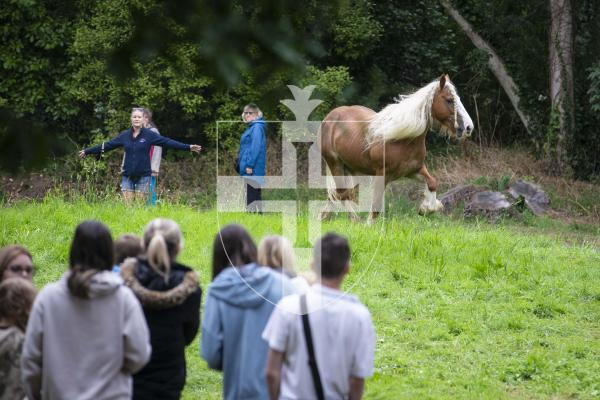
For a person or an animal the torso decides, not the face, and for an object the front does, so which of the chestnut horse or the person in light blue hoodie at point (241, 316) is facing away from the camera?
the person in light blue hoodie

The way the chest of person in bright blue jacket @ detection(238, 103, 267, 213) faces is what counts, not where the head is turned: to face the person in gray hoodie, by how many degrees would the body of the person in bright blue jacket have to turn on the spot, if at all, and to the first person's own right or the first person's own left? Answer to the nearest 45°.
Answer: approximately 45° to the first person's own left

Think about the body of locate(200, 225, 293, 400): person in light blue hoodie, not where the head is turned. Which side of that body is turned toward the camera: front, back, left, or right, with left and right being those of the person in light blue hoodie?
back

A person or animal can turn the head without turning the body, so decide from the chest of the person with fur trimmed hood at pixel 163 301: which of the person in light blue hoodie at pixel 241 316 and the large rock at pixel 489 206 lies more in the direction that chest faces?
the large rock

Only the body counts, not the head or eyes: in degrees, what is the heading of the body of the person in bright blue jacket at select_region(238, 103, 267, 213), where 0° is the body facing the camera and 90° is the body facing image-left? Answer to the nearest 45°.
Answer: approximately 45°

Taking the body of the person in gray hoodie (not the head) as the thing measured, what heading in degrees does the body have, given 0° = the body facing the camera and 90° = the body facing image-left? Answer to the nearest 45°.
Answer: approximately 180°

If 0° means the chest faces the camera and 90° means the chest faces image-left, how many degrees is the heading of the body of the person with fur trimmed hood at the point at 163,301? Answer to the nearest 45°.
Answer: approximately 180°

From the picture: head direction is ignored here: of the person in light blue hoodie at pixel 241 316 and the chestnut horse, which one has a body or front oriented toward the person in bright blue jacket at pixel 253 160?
the person in light blue hoodie at pixel 241 316

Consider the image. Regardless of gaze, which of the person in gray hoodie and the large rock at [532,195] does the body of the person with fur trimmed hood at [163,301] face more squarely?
the large rock

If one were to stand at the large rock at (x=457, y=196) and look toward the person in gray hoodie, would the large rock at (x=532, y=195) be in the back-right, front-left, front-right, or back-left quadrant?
back-left

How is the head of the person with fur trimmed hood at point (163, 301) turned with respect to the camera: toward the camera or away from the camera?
away from the camera

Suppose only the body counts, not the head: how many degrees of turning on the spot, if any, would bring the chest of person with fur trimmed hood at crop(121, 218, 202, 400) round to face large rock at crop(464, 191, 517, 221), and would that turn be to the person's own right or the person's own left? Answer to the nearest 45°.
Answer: approximately 45° to the person's own right

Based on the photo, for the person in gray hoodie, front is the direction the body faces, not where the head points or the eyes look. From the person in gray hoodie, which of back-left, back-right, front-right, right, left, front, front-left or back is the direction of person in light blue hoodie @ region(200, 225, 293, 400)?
right

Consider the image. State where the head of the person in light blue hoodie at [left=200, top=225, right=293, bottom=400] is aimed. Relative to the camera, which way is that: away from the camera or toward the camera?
away from the camera

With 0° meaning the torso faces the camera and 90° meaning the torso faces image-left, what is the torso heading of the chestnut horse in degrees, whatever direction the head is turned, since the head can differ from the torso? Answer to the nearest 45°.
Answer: approximately 270°

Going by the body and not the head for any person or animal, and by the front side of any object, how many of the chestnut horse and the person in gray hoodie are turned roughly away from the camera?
1

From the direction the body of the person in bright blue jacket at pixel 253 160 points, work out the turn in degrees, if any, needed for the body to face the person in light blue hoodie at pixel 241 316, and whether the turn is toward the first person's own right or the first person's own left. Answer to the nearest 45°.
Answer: approximately 45° to the first person's own left

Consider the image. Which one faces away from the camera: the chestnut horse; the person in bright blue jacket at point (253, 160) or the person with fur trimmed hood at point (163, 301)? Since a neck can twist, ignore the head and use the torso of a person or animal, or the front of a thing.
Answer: the person with fur trimmed hood

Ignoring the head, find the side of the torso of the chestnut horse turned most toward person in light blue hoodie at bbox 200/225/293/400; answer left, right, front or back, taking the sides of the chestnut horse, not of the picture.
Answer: right

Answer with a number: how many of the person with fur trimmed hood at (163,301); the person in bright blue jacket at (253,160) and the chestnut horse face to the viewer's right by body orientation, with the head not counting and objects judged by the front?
1

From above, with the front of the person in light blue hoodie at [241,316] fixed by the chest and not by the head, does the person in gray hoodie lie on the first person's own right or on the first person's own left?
on the first person's own left

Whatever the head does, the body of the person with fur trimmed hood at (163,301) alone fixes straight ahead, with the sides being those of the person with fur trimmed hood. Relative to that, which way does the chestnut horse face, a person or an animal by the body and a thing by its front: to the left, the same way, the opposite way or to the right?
to the right
